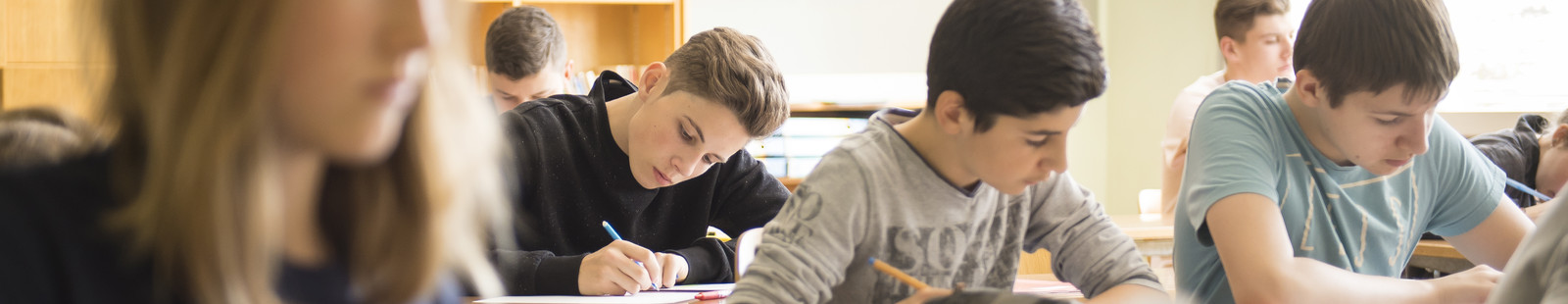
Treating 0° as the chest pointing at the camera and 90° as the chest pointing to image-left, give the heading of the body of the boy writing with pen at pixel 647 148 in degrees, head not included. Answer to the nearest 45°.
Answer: approximately 315°

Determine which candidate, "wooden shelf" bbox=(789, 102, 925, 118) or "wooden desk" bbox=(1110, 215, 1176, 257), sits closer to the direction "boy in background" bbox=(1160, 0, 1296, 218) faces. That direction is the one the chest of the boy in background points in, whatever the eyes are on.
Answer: the wooden desk

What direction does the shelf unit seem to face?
toward the camera

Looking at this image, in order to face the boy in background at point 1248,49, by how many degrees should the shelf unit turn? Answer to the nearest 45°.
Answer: approximately 45° to its left

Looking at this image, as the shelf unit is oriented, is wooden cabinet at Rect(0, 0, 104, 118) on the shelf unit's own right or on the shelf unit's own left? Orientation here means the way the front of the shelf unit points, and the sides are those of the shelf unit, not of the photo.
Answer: on the shelf unit's own right

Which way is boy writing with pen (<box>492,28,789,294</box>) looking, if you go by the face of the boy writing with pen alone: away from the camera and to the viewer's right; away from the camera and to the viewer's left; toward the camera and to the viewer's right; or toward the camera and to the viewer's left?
toward the camera and to the viewer's right
